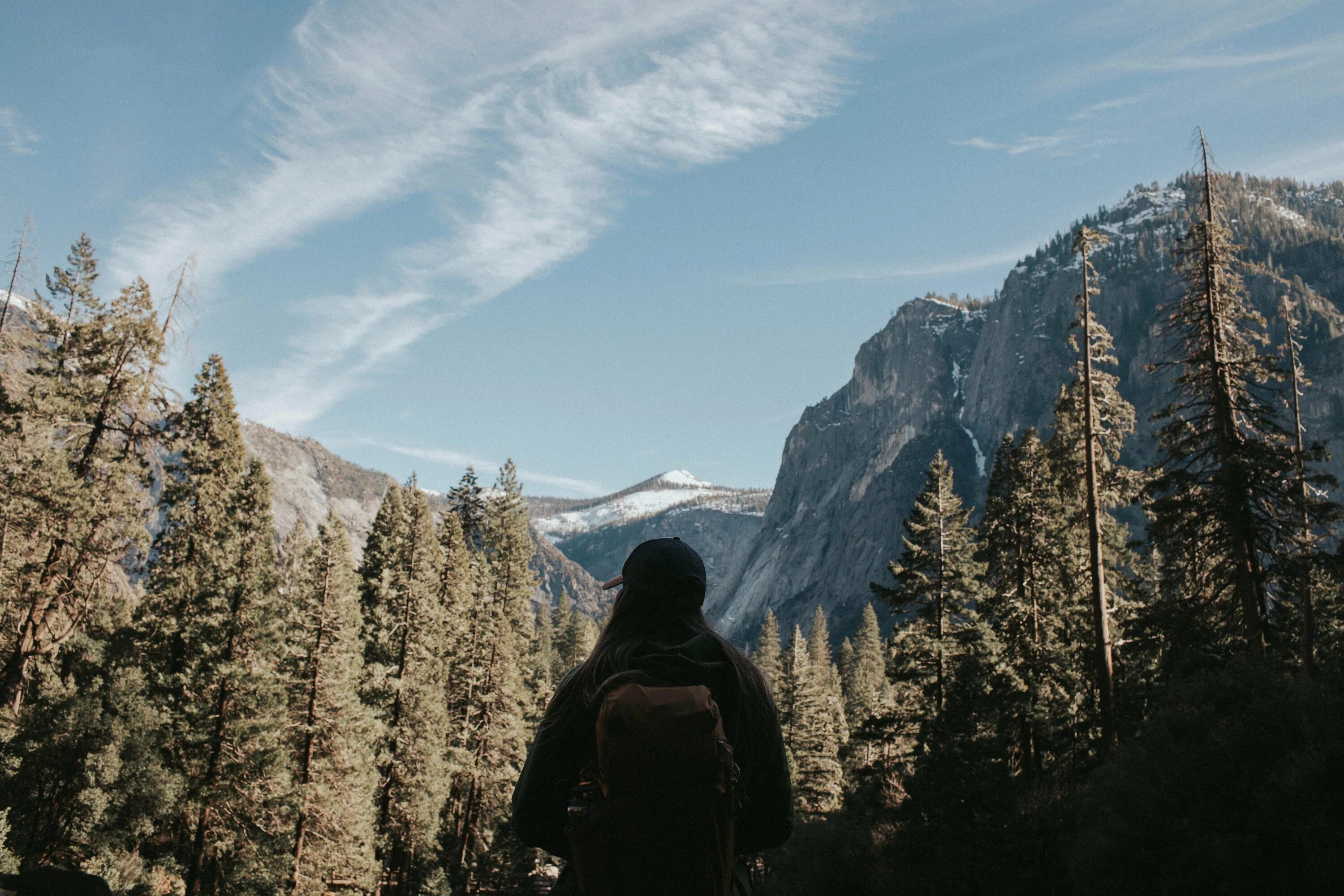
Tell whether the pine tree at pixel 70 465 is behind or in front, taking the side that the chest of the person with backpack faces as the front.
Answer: in front

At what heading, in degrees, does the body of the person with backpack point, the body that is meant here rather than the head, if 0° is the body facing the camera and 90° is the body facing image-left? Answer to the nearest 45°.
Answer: approximately 180°

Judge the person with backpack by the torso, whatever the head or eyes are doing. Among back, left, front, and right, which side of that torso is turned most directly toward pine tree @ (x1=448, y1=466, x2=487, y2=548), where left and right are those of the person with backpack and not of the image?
front

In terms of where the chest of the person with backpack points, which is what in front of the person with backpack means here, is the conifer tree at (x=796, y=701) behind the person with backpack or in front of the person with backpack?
in front

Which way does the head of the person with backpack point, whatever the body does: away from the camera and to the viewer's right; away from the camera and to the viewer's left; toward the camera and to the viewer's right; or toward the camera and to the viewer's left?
away from the camera and to the viewer's left

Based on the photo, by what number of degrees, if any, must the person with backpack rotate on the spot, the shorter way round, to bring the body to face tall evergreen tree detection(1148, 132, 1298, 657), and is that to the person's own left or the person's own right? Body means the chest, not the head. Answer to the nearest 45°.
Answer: approximately 45° to the person's own right
